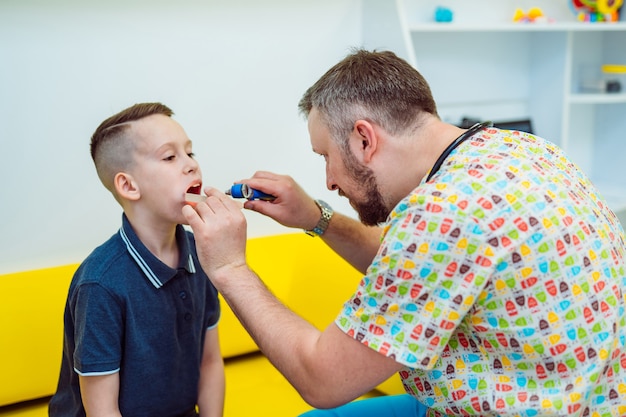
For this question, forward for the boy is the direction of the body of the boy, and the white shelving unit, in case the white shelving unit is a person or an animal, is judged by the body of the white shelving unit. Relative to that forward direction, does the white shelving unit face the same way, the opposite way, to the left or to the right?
to the right

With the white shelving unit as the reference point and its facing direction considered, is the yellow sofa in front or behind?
in front

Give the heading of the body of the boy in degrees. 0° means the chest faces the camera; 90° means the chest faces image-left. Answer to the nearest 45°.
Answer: approximately 315°

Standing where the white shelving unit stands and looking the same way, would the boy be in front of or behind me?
in front

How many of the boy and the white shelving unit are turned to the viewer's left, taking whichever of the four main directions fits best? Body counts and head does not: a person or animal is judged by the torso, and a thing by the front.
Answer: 0

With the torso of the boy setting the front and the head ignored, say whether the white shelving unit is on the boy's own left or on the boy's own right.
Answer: on the boy's own left
